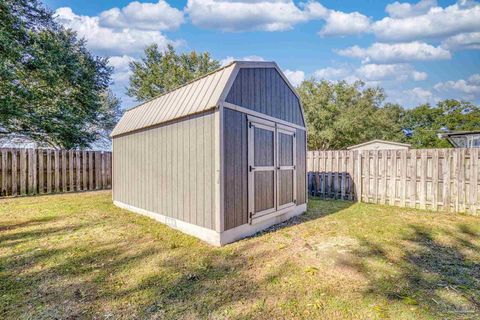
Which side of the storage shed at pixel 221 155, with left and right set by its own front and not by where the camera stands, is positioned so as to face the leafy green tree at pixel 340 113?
left

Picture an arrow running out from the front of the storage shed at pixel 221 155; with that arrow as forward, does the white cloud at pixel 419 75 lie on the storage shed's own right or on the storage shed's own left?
on the storage shed's own left

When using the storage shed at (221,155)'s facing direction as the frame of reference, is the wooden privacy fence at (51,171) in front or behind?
behind

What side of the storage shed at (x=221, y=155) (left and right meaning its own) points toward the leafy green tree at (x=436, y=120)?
left

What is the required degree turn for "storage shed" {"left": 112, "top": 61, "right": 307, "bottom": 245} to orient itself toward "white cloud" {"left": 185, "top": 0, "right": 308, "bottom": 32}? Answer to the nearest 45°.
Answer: approximately 135° to its left

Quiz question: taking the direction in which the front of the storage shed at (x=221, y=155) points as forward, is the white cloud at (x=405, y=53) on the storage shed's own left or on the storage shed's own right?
on the storage shed's own left

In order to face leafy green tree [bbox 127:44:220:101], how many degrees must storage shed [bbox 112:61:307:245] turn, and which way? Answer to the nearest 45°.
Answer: approximately 135° to its left

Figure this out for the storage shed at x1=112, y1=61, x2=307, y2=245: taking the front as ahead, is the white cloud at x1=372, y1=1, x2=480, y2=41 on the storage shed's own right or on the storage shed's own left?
on the storage shed's own left

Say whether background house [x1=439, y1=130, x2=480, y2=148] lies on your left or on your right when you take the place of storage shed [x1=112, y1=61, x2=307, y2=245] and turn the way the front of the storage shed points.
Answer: on your left

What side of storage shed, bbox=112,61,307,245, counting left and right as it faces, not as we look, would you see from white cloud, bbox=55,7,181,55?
back

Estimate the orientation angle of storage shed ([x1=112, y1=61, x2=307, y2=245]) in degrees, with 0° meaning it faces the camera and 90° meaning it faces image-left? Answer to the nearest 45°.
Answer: approximately 315°

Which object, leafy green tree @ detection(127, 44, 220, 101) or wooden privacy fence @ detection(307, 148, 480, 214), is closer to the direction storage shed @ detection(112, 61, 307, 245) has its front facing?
the wooden privacy fence

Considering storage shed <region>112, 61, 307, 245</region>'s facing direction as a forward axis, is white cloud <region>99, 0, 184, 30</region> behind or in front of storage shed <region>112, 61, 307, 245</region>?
behind
